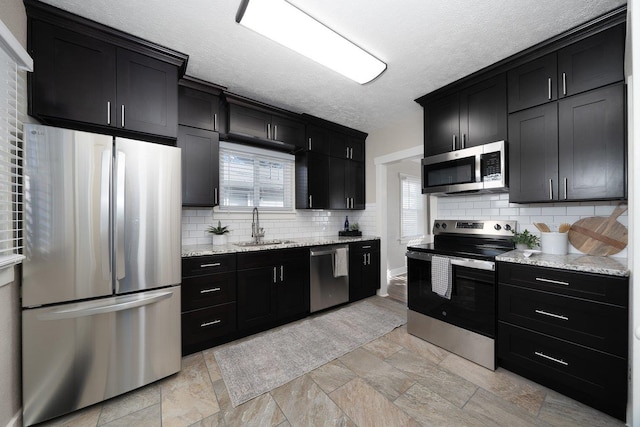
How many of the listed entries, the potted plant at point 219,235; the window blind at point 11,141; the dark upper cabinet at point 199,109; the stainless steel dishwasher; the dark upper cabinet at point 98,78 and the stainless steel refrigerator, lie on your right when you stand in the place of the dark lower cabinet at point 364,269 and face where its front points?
6

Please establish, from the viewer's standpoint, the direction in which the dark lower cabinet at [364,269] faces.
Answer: facing the viewer and to the right of the viewer

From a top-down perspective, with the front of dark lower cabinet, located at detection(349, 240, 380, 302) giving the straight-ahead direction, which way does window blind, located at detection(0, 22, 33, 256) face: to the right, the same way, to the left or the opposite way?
to the left

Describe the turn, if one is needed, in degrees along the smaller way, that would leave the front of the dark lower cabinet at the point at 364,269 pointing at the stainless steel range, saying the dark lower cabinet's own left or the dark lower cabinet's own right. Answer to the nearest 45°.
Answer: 0° — it already faces it

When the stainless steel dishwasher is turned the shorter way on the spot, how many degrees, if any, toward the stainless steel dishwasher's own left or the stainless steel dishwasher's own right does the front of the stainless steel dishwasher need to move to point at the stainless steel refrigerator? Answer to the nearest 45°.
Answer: approximately 90° to the stainless steel dishwasher's own right

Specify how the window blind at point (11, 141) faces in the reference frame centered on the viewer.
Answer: facing to the right of the viewer

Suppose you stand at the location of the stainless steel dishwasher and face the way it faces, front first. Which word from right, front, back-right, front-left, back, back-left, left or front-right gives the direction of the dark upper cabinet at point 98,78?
right

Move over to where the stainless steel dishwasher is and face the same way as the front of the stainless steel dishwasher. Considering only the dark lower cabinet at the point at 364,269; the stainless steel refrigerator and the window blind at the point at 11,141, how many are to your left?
1

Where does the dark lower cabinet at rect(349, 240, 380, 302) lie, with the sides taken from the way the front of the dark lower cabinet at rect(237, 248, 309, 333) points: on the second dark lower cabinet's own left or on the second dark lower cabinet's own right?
on the second dark lower cabinet's own left

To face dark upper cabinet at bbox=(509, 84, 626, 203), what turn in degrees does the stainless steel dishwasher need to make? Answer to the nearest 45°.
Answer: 0° — it already faces it

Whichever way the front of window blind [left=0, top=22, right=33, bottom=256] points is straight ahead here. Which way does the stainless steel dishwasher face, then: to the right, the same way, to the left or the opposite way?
to the right

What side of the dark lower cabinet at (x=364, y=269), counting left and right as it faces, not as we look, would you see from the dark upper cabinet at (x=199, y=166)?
right

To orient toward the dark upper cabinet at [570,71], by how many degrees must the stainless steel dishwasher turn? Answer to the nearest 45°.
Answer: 0° — it already faces it
